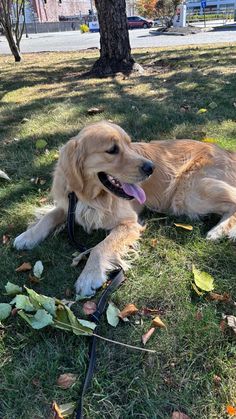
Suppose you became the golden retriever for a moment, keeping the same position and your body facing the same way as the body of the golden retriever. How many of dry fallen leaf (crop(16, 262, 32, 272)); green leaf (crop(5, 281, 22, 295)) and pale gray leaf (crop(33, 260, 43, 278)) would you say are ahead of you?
3

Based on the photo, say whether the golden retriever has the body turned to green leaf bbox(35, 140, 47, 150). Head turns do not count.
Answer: no

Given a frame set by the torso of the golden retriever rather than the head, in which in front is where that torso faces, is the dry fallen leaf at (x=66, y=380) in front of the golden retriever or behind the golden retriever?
in front

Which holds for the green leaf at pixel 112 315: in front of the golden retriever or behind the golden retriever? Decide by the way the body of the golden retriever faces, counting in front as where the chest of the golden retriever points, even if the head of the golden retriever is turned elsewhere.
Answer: in front

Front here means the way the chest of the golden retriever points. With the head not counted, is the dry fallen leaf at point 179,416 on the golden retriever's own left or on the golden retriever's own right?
on the golden retriever's own left

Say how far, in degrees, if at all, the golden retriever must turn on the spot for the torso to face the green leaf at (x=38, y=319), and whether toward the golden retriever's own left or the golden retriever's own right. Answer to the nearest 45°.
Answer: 0° — it already faces it

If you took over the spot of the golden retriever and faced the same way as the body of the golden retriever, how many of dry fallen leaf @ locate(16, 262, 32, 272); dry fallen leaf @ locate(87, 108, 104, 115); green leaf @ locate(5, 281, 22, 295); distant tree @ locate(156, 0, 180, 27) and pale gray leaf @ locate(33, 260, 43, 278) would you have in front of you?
3

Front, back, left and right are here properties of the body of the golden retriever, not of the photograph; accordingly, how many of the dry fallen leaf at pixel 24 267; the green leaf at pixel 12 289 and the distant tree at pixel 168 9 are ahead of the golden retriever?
2

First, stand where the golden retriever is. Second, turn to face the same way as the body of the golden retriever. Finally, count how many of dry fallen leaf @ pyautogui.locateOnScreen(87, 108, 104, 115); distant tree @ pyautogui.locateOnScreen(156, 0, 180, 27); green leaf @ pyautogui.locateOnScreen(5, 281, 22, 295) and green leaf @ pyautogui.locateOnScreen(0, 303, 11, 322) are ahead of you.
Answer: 2

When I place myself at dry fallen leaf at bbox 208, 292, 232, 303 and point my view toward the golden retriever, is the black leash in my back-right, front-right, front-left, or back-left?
front-left

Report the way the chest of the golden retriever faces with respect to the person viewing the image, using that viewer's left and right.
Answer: facing the viewer and to the left of the viewer

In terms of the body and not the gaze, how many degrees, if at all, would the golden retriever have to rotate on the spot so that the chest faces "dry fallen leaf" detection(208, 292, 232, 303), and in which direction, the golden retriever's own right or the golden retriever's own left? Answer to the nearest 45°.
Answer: approximately 90° to the golden retriever's own left

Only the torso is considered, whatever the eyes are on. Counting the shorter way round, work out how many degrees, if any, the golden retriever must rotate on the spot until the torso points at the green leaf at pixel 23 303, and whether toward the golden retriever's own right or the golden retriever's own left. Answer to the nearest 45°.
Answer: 0° — it already faces it

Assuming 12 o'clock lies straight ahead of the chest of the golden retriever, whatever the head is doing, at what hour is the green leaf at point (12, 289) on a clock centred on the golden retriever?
The green leaf is roughly at 12 o'clock from the golden retriever.
